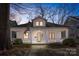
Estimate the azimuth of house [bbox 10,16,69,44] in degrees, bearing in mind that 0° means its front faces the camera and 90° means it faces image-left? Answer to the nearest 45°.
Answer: approximately 0°
